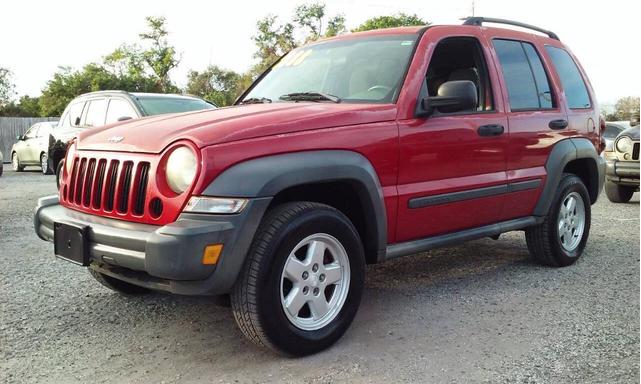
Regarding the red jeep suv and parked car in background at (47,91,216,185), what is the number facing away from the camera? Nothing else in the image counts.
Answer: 0

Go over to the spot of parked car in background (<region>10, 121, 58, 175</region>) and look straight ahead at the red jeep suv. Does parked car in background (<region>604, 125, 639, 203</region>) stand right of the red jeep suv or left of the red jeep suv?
left

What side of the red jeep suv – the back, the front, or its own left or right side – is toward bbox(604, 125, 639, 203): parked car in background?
back

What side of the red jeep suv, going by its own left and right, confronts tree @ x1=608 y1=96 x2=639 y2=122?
back

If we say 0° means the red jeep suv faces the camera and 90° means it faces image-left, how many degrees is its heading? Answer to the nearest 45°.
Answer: approximately 45°

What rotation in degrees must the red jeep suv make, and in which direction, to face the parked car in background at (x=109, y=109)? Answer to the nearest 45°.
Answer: approximately 90° to its right

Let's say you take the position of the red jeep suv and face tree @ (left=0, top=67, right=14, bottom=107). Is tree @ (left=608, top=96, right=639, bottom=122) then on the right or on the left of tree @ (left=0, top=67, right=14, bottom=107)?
right
